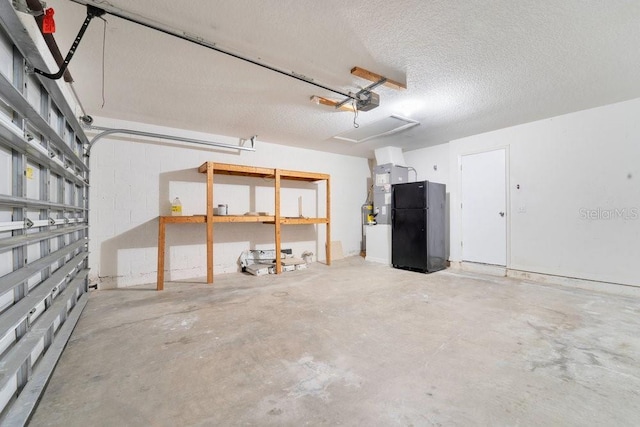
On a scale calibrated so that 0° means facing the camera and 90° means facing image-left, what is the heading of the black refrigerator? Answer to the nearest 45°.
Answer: approximately 45°

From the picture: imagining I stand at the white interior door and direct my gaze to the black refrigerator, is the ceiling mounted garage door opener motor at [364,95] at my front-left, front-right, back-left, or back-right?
front-left

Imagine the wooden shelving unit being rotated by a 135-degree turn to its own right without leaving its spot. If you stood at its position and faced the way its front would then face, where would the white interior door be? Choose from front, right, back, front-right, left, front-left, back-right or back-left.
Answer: back

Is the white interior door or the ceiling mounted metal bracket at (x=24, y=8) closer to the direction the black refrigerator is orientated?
the ceiling mounted metal bracket

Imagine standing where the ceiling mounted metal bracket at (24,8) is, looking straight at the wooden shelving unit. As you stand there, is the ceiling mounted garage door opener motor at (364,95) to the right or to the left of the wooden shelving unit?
right

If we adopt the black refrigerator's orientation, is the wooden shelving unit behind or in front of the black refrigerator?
in front

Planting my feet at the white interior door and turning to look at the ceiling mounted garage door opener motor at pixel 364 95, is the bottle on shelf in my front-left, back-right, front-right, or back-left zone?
front-right

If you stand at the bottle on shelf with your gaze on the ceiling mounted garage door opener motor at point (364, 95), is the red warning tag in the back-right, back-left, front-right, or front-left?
front-right

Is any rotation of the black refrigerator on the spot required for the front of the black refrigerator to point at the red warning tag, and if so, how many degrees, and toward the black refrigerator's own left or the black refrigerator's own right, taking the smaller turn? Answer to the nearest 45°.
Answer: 0° — it already faces it

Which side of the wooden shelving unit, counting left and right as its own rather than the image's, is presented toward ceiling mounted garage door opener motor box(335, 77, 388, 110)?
front

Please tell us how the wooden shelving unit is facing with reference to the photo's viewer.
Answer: facing the viewer and to the right of the viewer

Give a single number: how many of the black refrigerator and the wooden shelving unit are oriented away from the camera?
0

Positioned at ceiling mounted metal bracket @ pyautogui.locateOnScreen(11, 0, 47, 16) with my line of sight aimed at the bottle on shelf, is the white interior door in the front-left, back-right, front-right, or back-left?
front-right
